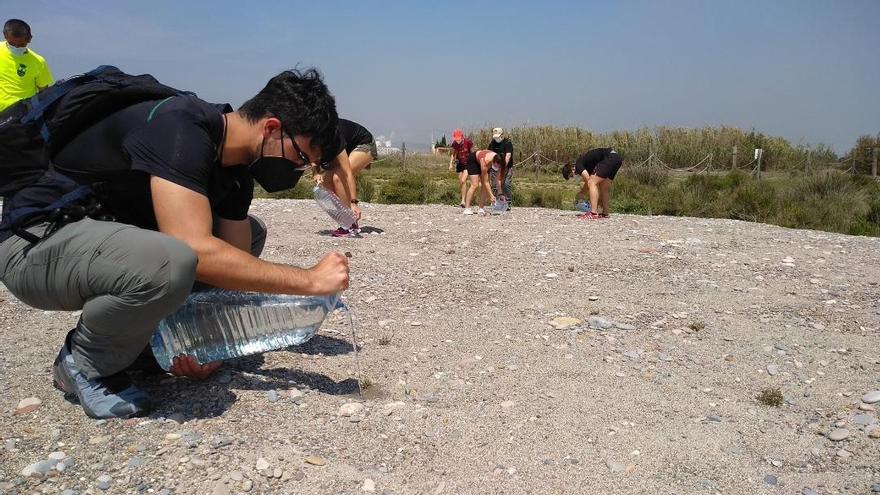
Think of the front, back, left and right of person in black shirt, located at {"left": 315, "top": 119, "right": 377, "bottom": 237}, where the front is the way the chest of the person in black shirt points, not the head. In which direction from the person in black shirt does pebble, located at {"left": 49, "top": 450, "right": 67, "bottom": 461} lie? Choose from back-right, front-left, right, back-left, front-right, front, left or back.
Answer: left

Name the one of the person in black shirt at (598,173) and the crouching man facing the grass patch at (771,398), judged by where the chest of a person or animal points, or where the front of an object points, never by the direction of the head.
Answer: the crouching man

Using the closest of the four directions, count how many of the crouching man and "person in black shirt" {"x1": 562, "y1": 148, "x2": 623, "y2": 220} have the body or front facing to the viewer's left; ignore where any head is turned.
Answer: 1

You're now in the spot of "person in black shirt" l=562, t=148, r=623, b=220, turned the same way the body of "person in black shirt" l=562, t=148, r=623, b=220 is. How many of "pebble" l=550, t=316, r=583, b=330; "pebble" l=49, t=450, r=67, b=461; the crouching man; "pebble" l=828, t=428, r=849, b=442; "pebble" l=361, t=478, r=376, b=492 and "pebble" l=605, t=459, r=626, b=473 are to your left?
6

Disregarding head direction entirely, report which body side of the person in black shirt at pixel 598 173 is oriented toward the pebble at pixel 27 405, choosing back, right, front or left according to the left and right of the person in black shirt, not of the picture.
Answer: left

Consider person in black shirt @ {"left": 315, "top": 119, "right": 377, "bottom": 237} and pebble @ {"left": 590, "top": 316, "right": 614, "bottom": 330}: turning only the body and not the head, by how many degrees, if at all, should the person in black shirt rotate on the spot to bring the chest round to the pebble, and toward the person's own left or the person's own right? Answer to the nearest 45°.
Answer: approximately 135° to the person's own left

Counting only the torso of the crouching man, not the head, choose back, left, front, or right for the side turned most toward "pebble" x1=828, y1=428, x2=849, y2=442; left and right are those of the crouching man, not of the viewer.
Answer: front

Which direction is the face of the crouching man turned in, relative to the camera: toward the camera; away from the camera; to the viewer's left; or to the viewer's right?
to the viewer's right

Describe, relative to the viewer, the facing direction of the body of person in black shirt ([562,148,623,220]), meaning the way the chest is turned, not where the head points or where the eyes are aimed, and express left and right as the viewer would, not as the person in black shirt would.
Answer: facing to the left of the viewer

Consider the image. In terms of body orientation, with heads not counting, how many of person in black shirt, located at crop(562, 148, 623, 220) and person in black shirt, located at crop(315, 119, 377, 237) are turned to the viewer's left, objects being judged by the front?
2

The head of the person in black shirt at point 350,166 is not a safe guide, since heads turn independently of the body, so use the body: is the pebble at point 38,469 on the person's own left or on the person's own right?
on the person's own left

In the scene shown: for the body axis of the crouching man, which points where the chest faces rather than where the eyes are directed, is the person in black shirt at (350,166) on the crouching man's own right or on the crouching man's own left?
on the crouching man's own left

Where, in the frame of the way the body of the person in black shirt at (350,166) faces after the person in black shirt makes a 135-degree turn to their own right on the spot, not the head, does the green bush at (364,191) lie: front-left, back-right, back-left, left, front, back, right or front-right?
front-left

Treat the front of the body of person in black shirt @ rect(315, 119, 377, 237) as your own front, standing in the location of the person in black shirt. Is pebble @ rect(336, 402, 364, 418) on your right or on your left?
on your left

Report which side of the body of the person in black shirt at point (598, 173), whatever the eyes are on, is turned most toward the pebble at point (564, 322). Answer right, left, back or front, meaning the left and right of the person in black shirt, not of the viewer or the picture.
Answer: left

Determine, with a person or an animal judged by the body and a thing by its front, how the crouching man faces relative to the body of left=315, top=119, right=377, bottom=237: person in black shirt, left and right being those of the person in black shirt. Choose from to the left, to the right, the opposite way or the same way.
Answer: the opposite way

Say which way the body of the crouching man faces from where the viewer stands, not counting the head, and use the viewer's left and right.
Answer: facing to the right of the viewer
